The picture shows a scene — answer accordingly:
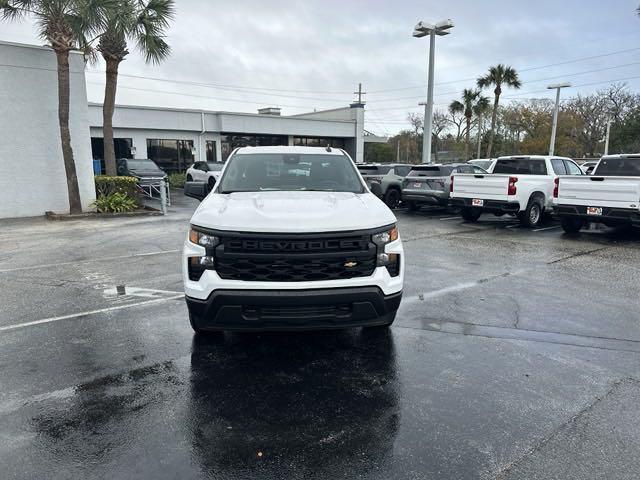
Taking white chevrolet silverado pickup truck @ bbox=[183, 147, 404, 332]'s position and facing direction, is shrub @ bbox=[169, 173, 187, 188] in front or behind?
behind

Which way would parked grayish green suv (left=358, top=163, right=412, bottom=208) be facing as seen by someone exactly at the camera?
facing away from the viewer and to the right of the viewer

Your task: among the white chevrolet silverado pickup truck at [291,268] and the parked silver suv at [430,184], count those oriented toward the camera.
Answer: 1

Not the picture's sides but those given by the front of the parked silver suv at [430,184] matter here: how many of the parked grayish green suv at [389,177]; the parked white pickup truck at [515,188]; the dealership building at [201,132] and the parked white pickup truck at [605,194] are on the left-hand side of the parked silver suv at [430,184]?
2

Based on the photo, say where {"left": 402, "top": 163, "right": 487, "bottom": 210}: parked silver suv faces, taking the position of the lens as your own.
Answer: facing away from the viewer and to the right of the viewer

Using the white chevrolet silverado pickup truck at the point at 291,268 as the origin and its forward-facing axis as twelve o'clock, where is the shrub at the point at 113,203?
The shrub is roughly at 5 o'clock from the white chevrolet silverado pickup truck.

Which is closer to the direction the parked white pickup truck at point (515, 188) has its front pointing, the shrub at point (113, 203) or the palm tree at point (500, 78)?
the palm tree

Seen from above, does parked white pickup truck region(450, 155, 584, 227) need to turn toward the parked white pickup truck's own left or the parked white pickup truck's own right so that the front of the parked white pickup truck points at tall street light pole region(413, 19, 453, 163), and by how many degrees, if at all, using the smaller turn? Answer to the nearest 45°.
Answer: approximately 90° to the parked white pickup truck's own left

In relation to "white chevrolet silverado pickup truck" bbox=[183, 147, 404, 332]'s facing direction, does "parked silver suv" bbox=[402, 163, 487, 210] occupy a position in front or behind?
behind

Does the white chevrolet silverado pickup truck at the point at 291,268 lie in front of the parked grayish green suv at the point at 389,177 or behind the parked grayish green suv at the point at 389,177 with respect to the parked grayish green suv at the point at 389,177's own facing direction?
behind

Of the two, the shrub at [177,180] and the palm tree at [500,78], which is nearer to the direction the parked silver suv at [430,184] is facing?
the palm tree

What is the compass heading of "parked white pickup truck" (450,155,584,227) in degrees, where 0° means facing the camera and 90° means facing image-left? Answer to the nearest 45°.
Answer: approximately 225°
